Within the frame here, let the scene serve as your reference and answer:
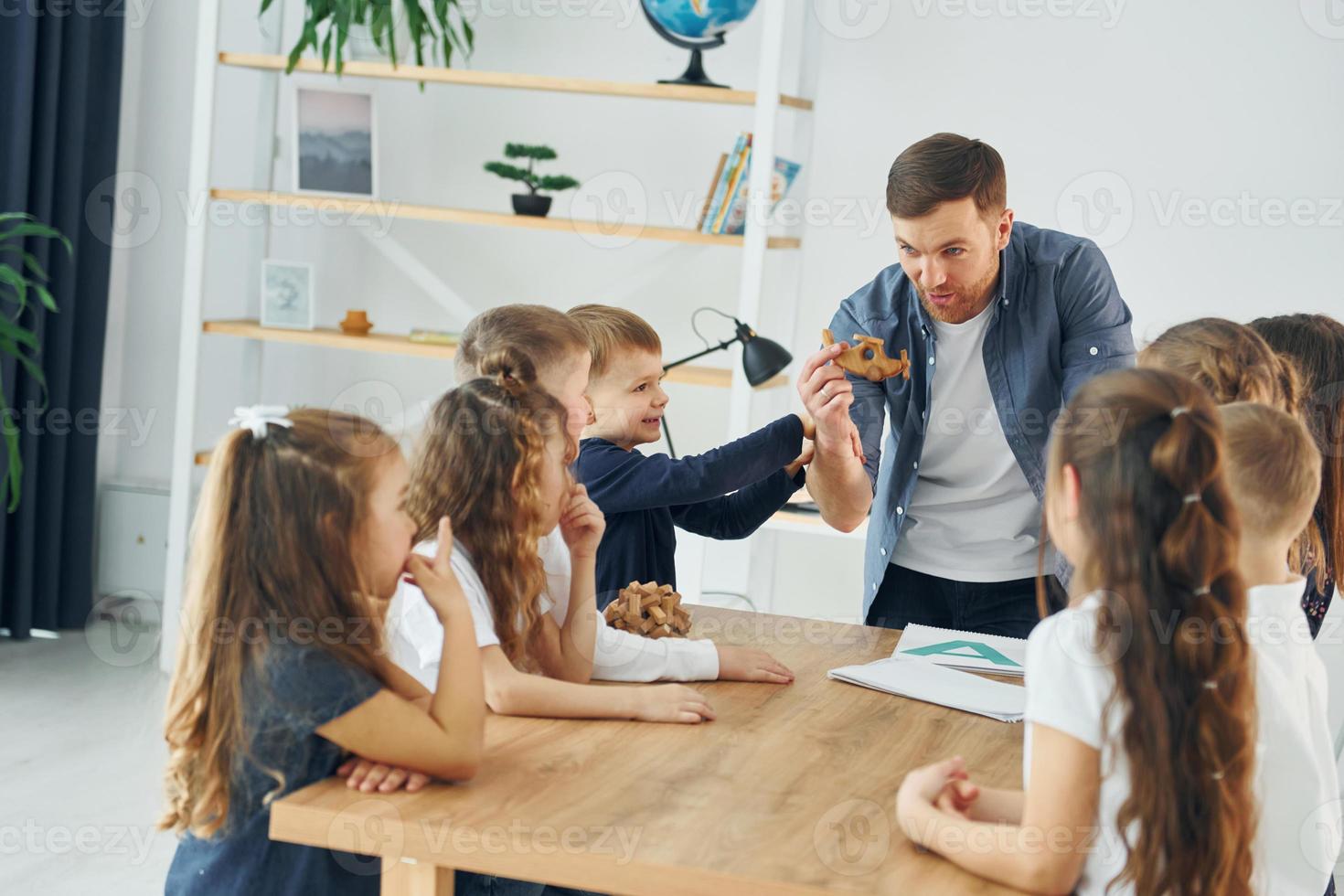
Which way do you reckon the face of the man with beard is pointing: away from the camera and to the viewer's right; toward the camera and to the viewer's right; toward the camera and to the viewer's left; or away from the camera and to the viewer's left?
toward the camera and to the viewer's left

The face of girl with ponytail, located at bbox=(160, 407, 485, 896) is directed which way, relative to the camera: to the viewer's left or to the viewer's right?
to the viewer's right

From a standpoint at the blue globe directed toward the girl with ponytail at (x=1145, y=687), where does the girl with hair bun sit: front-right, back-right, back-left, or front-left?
front-right

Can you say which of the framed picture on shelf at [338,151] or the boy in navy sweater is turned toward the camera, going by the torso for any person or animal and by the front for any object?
the framed picture on shelf

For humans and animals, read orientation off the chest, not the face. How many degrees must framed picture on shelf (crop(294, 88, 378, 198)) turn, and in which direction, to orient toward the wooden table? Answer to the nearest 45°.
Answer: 0° — it already faces it

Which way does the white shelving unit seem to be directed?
toward the camera

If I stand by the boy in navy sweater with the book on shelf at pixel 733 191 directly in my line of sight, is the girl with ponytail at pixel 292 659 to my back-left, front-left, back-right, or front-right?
back-left

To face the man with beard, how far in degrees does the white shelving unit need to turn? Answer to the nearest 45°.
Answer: approximately 45° to its left

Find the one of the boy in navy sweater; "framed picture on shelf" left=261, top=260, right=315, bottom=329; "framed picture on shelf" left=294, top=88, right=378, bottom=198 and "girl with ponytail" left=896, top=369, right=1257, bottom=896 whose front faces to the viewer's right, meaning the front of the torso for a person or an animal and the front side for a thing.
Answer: the boy in navy sweater

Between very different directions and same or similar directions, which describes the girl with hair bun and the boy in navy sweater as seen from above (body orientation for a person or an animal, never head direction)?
same or similar directions

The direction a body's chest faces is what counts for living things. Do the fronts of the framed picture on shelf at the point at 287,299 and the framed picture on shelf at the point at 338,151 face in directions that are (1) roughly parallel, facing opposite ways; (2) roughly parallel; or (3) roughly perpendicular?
roughly parallel

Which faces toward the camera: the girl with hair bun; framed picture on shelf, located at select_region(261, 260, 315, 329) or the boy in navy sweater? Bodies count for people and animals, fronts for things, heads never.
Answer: the framed picture on shelf

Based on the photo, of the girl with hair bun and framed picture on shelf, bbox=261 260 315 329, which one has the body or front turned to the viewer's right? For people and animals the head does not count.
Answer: the girl with hair bun

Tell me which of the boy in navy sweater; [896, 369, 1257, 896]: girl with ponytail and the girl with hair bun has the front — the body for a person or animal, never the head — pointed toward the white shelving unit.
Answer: the girl with ponytail

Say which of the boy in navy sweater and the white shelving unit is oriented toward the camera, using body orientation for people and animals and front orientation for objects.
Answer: the white shelving unit

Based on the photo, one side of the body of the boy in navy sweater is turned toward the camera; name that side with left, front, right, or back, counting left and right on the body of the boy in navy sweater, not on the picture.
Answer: right

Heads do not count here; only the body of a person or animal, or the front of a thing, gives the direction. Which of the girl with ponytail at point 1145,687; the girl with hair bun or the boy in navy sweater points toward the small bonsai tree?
the girl with ponytail

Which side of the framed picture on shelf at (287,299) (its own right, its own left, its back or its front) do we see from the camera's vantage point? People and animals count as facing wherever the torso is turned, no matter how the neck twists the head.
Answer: front

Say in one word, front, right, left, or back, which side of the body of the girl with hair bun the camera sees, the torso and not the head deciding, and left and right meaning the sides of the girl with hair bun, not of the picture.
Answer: right

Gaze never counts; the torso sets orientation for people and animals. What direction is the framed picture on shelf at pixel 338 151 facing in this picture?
toward the camera

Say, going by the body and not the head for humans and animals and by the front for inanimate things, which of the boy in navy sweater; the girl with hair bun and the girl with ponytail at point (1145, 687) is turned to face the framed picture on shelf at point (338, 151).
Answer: the girl with ponytail
